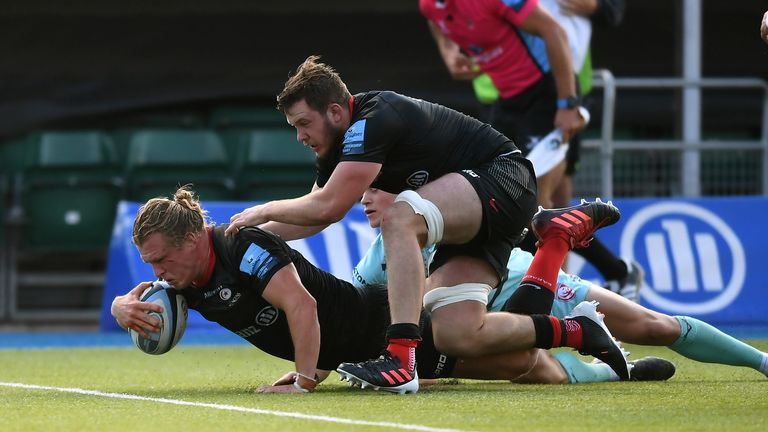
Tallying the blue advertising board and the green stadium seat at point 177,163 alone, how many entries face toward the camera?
2

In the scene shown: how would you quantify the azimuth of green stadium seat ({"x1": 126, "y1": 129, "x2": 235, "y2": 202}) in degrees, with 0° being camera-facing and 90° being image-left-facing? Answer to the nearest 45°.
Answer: approximately 0°

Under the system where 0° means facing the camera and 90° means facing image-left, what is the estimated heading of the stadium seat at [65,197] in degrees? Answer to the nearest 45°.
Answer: approximately 0°

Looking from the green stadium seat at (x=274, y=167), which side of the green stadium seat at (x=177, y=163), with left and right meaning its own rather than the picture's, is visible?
left

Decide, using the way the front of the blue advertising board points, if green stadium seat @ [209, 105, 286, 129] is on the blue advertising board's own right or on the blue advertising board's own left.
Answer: on the blue advertising board's own right
